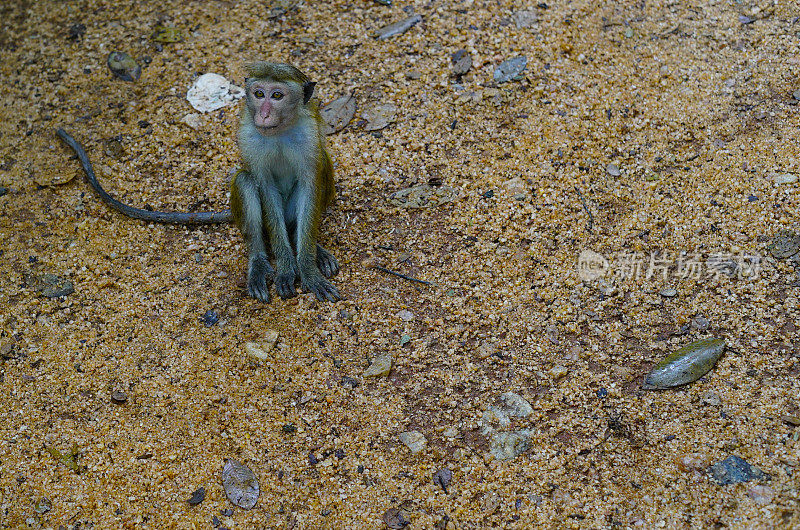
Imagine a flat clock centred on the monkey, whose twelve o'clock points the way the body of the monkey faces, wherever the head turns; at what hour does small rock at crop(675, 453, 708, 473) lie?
The small rock is roughly at 11 o'clock from the monkey.

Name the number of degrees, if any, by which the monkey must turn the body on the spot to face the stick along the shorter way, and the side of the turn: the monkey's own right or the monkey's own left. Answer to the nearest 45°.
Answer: approximately 90° to the monkey's own left

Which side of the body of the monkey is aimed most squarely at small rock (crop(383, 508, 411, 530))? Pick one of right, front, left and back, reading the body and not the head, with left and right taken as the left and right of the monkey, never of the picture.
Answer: front

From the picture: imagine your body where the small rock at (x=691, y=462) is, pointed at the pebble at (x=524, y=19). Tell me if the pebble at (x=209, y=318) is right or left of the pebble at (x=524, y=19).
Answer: left

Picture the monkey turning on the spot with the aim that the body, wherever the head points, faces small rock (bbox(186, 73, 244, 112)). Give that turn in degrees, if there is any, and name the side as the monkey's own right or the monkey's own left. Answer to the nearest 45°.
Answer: approximately 180°

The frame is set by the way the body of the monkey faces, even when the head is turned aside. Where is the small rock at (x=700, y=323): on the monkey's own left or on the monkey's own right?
on the monkey's own left

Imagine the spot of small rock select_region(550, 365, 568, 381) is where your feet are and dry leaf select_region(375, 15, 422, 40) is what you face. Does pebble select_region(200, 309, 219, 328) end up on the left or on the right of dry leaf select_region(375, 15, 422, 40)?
left

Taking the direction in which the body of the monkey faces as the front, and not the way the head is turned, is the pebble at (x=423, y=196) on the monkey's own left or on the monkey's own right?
on the monkey's own left

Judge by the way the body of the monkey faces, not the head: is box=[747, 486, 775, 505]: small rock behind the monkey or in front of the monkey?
in front

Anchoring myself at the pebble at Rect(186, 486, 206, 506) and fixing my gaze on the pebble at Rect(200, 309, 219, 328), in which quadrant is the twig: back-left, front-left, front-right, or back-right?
front-right

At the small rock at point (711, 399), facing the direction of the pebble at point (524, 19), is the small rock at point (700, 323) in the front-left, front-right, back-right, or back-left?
front-right

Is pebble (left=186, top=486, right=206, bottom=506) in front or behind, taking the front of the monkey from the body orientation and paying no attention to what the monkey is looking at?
in front

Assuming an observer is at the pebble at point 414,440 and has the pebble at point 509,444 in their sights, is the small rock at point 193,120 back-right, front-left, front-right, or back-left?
back-left

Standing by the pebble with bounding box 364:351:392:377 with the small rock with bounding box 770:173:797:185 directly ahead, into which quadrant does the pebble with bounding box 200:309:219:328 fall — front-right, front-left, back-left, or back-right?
back-left

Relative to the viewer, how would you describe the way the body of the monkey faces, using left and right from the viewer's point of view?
facing the viewer
